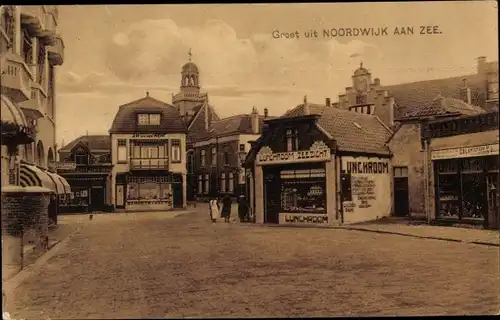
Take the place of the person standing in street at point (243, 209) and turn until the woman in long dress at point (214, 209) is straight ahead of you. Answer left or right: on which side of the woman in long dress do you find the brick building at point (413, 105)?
right

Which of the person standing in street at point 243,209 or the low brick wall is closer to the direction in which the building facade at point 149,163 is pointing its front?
the low brick wall

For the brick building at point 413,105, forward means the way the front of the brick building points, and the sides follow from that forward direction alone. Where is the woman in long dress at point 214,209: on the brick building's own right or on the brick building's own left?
on the brick building's own right

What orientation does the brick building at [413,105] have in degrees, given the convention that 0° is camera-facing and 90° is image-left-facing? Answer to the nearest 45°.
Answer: approximately 45°

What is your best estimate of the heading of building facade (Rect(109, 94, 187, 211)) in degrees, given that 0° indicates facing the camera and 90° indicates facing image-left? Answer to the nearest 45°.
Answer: approximately 0°
